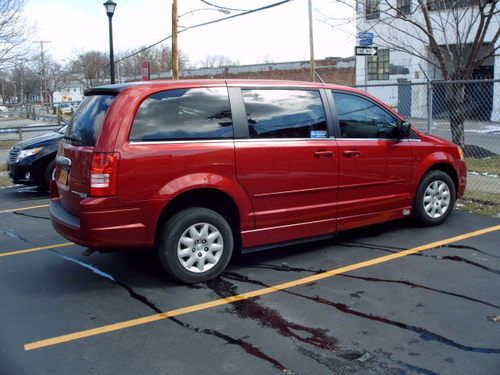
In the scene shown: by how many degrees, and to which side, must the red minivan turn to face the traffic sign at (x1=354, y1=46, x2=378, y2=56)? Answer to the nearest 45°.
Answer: approximately 45° to its left

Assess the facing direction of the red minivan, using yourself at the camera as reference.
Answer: facing away from the viewer and to the right of the viewer

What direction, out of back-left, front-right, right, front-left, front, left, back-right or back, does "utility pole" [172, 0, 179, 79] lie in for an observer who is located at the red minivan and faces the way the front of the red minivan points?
front-left

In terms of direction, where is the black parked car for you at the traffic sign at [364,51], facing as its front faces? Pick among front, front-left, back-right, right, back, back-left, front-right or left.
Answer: front-right

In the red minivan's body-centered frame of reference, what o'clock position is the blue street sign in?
The blue street sign is roughly at 11 o'clock from the red minivan.

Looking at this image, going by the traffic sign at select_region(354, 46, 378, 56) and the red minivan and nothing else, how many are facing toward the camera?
1

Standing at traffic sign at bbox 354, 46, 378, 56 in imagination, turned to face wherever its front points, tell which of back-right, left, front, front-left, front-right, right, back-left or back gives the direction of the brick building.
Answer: back

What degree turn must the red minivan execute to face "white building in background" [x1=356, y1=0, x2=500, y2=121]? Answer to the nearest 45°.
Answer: approximately 45° to its left

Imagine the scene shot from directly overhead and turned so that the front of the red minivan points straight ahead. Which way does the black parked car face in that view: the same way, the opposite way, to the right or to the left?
the opposite way

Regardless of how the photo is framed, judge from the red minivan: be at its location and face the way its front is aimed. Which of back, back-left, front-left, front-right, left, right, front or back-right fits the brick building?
front-left
